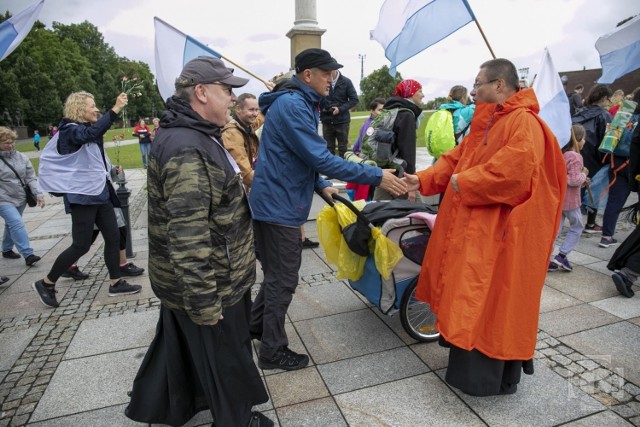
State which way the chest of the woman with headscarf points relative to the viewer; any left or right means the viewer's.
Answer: facing to the right of the viewer

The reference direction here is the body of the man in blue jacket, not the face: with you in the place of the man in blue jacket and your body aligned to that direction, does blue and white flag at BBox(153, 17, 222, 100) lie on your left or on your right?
on your left

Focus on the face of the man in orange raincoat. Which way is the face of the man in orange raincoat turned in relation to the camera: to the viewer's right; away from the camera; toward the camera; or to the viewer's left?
to the viewer's left

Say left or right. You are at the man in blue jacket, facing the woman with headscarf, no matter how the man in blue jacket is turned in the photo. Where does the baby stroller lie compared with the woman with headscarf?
right

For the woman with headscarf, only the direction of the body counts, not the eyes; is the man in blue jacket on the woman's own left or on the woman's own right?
on the woman's own right

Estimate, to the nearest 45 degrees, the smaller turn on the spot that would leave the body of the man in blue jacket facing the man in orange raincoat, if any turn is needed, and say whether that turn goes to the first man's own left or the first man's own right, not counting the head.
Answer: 0° — they already face them

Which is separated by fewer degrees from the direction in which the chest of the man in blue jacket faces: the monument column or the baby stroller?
the baby stroller

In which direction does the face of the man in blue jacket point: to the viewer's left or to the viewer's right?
to the viewer's right

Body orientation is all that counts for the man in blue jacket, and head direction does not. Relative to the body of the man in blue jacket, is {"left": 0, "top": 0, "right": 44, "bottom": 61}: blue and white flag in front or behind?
behind

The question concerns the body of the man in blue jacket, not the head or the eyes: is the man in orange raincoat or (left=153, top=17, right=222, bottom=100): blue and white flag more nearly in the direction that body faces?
the man in orange raincoat

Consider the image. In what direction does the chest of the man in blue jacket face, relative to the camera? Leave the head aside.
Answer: to the viewer's right

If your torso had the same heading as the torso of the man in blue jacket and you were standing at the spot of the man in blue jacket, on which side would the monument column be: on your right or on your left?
on your left
